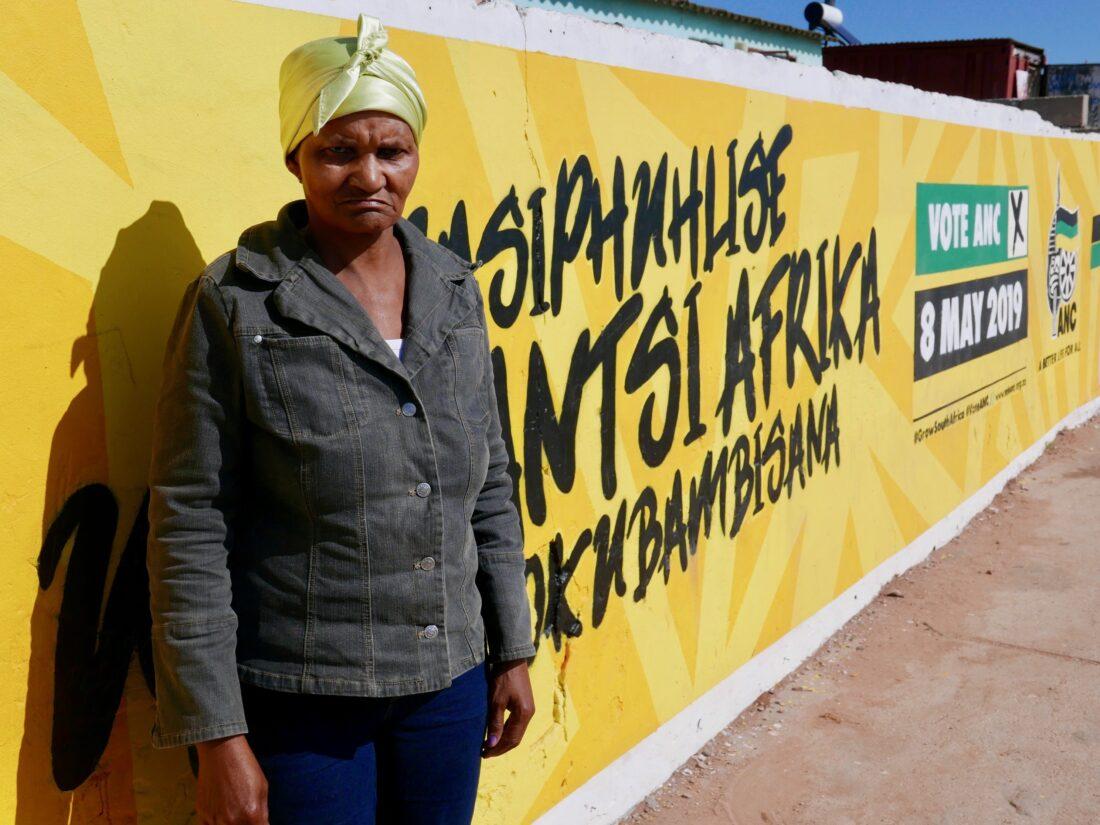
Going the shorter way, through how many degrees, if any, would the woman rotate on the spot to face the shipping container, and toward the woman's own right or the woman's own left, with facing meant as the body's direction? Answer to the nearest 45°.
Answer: approximately 90° to the woman's own left

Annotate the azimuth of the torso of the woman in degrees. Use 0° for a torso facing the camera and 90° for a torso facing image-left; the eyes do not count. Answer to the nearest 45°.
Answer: approximately 315°

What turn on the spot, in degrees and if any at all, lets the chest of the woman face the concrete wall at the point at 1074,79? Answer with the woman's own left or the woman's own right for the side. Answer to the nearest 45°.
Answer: approximately 90° to the woman's own left
